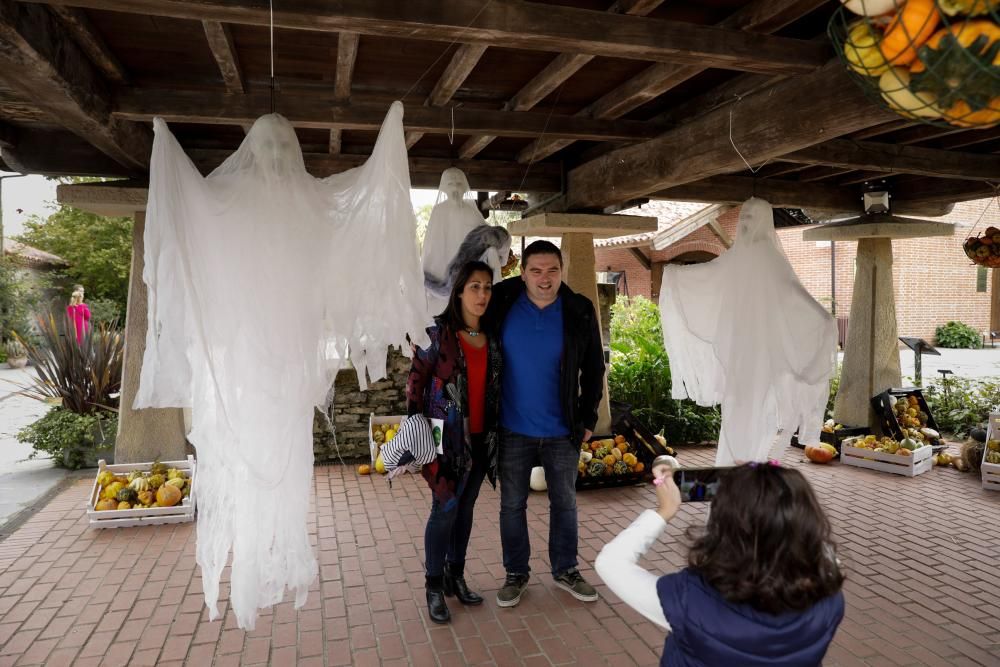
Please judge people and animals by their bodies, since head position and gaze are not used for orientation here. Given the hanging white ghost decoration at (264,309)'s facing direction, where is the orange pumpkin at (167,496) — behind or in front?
behind

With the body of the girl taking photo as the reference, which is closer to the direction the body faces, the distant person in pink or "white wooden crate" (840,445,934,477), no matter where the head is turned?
the distant person in pink

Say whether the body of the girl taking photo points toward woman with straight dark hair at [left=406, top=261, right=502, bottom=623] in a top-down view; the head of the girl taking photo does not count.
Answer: yes

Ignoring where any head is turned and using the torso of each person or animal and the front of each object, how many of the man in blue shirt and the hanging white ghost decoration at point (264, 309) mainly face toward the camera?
2

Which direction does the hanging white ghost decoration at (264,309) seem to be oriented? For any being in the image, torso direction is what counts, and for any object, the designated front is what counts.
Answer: toward the camera

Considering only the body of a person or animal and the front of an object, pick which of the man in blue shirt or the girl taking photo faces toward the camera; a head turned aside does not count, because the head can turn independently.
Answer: the man in blue shirt

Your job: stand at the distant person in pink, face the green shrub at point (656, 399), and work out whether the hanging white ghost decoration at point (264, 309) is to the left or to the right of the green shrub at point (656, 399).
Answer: right

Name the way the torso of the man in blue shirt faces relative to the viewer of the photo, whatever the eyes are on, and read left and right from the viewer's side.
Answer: facing the viewer

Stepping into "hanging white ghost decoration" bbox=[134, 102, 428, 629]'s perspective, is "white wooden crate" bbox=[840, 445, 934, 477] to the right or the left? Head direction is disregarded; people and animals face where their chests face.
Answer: on its left

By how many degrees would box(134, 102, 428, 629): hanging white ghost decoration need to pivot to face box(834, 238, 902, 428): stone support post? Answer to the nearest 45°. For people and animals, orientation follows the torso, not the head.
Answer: approximately 90° to its left

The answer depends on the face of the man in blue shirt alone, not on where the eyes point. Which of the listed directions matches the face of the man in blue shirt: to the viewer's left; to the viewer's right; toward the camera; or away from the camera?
toward the camera

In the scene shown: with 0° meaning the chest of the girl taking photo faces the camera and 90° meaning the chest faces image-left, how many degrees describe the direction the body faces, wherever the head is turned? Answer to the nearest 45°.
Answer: approximately 135°

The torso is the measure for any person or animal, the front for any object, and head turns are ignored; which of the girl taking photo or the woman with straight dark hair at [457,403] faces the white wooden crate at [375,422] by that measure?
the girl taking photo

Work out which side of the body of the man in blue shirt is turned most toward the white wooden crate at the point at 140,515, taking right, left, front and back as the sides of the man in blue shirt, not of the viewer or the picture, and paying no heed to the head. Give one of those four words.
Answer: right
